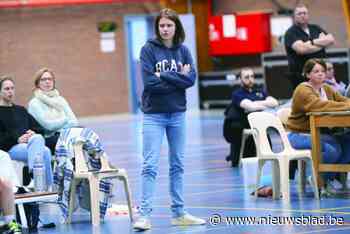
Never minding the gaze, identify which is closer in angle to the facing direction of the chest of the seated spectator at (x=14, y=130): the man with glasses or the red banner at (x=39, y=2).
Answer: the man with glasses

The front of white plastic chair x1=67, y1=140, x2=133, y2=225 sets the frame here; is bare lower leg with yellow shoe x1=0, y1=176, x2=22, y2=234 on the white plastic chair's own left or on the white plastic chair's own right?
on the white plastic chair's own right

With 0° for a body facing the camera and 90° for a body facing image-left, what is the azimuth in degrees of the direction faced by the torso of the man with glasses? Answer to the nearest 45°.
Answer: approximately 315°

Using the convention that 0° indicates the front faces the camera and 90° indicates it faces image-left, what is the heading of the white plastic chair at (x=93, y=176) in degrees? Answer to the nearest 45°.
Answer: approximately 315°

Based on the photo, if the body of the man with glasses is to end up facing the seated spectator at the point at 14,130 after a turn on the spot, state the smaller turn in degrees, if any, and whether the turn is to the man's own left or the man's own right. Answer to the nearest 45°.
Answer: approximately 90° to the man's own right

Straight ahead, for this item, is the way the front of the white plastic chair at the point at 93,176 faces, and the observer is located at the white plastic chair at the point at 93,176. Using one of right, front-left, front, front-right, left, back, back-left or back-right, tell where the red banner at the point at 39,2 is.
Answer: back-left
